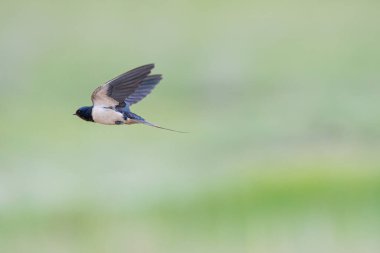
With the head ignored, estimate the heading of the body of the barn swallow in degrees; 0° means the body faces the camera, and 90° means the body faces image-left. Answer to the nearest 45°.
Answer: approximately 90°
